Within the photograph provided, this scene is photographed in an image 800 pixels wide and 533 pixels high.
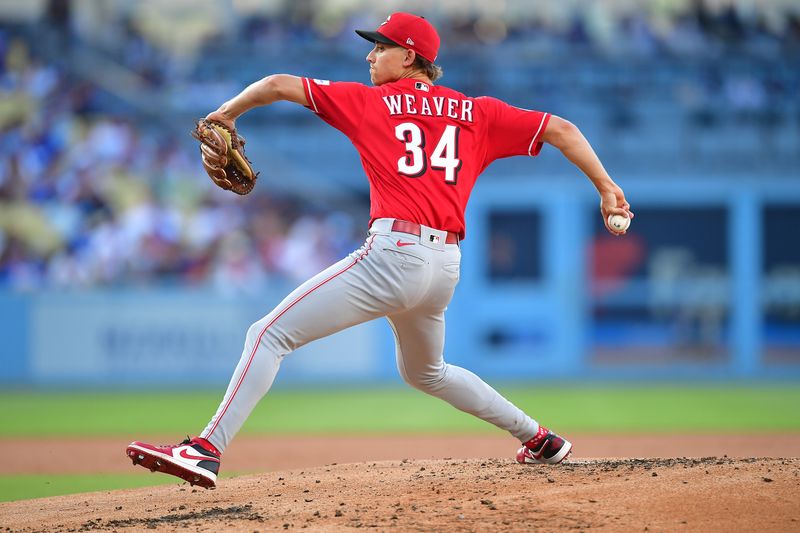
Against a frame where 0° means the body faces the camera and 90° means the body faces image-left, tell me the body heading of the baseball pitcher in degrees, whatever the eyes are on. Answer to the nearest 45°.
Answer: approximately 135°
